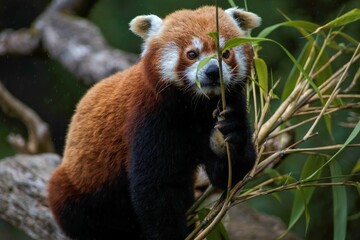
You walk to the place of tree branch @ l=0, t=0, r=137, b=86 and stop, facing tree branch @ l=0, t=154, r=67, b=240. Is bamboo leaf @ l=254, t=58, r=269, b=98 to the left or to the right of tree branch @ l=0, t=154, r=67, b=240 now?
left

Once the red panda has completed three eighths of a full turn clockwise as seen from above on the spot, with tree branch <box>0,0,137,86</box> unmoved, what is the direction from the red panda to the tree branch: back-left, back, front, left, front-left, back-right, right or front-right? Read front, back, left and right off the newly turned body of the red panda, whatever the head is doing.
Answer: right

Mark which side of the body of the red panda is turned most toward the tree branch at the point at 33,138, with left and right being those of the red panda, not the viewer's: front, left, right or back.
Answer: back

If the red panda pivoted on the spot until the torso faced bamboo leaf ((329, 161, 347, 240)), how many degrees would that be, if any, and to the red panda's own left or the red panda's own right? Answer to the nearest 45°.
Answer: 0° — it already faces it

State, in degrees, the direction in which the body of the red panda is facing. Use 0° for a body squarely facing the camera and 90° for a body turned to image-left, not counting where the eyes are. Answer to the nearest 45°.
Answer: approximately 315°

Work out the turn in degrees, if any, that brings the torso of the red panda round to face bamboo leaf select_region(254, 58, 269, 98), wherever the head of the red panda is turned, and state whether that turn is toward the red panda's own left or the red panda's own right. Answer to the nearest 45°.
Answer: approximately 45° to the red panda's own left
